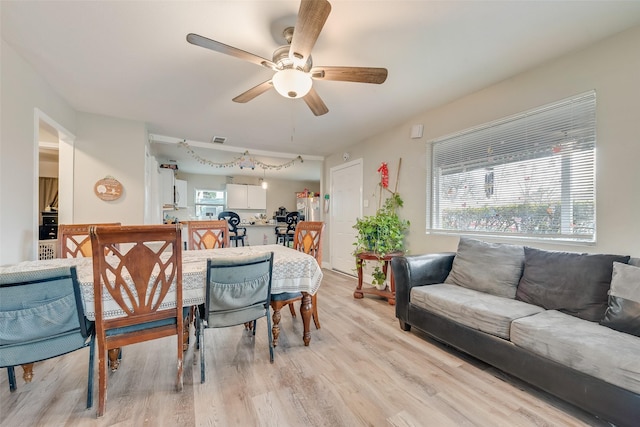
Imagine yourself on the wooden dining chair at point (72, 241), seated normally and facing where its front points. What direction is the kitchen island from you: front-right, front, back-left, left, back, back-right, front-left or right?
back-left

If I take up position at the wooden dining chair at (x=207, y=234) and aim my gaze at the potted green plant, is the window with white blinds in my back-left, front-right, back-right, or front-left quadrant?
front-right

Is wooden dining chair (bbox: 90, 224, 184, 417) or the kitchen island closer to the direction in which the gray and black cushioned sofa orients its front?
the wooden dining chair

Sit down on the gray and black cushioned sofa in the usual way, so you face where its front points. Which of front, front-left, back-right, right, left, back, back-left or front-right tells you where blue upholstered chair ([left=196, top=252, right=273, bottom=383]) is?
front

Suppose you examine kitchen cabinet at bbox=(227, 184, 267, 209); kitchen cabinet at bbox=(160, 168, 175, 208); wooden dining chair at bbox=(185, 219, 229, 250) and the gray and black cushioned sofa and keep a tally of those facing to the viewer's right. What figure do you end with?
1

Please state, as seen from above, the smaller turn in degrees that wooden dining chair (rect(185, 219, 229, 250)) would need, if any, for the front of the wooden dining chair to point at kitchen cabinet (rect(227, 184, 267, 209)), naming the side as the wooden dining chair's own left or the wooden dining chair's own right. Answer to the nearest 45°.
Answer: approximately 180°

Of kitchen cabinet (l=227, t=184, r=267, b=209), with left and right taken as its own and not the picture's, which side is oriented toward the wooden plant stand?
front

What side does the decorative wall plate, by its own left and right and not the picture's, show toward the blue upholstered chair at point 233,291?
front

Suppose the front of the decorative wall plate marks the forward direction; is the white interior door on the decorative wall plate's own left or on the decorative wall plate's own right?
on the decorative wall plate's own left

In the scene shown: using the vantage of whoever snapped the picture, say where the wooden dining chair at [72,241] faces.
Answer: facing the viewer

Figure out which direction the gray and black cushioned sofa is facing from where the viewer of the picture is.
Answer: facing the viewer and to the left of the viewer

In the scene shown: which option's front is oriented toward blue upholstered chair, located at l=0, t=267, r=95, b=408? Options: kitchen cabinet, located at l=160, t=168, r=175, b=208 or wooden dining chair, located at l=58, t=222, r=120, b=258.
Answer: the wooden dining chair

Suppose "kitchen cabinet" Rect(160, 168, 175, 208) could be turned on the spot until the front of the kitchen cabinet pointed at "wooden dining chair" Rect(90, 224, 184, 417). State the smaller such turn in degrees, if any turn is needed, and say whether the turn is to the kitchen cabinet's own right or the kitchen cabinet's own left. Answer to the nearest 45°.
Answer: approximately 90° to the kitchen cabinet's own right

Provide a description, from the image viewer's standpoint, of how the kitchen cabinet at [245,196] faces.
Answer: facing the viewer

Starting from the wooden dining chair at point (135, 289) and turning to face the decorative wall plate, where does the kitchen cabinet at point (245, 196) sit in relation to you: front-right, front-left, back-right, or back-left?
front-right
